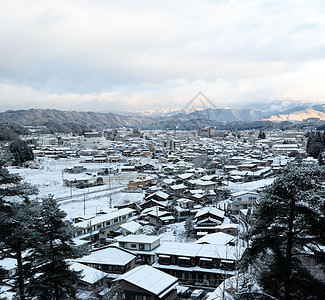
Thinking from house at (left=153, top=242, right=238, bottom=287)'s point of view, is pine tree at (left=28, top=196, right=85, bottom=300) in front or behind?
in front

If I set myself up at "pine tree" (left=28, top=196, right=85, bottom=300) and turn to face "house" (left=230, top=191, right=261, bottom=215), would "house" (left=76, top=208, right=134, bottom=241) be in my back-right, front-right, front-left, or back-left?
front-left

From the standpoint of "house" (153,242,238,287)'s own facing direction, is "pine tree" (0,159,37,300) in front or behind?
in front

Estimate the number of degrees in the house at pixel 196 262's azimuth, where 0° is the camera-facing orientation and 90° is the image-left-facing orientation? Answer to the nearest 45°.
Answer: approximately 0°

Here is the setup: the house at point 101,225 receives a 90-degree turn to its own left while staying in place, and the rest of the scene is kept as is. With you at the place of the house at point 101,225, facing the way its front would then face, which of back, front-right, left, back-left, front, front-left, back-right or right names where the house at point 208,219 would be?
front-right

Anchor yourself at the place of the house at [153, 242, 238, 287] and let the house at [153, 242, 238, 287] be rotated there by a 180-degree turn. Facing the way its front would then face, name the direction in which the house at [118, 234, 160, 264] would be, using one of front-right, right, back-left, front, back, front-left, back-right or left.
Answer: front-left

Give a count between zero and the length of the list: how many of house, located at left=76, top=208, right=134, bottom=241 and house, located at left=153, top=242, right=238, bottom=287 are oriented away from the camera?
0

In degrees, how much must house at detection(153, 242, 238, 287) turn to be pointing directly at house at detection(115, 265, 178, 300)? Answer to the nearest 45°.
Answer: approximately 45° to its right

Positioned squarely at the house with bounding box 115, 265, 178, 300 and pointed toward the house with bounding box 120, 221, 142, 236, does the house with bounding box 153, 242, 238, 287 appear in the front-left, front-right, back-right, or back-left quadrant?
front-right

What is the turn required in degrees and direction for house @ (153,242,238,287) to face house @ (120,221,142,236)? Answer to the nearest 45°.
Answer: approximately 135° to its right
